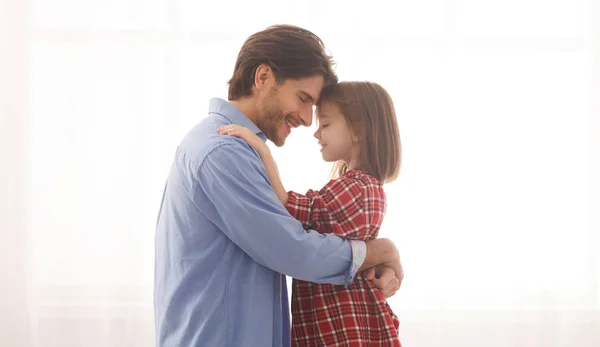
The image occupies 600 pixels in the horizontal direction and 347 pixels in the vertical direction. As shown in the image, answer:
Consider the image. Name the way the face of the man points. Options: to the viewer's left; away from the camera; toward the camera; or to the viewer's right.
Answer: to the viewer's right

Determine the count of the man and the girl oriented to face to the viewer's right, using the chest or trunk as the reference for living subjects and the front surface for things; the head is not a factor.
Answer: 1

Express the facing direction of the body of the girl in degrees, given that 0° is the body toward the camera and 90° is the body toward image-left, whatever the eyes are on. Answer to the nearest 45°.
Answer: approximately 90°

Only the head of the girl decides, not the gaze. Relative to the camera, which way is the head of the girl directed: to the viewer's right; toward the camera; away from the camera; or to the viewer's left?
to the viewer's left

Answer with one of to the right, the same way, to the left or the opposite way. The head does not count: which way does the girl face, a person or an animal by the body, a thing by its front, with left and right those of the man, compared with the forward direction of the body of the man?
the opposite way

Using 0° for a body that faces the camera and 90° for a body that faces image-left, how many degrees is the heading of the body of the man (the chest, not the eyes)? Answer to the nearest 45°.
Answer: approximately 270°
